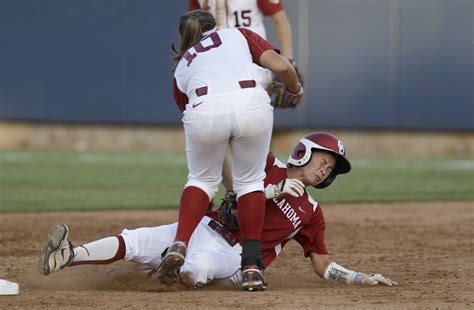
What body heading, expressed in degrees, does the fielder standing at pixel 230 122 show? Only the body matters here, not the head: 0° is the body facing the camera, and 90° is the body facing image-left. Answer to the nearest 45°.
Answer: approximately 180°
